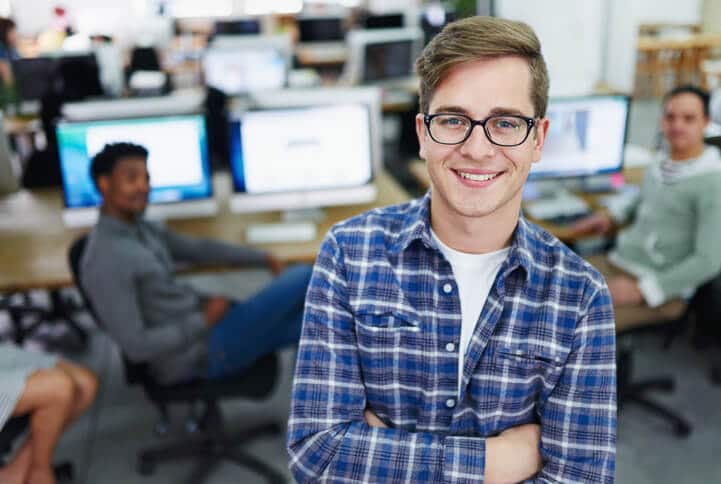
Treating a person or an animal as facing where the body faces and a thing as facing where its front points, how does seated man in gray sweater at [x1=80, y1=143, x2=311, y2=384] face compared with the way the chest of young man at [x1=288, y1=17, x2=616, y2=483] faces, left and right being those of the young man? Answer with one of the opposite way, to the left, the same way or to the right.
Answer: to the left

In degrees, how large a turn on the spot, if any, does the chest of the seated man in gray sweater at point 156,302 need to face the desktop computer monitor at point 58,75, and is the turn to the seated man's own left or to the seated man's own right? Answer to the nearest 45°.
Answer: approximately 90° to the seated man's own left

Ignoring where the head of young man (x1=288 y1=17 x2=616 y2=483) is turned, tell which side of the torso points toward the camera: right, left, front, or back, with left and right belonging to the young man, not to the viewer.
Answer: front

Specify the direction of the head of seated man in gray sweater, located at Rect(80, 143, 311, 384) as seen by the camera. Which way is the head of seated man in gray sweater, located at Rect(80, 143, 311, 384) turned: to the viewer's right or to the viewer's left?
to the viewer's right

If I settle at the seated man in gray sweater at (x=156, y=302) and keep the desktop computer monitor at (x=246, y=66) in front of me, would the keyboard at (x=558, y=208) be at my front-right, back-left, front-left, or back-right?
front-right

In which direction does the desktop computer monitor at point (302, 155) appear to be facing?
toward the camera

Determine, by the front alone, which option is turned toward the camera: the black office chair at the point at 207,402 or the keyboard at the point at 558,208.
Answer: the keyboard

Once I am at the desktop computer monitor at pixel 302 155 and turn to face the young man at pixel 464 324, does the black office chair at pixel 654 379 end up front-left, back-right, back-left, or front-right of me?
front-left

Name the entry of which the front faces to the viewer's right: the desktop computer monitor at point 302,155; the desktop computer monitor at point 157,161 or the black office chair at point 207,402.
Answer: the black office chair

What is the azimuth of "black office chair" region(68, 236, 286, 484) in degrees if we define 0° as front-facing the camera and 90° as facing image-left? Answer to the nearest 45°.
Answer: approximately 270°

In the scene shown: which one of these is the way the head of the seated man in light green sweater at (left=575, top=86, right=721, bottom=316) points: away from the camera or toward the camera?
toward the camera

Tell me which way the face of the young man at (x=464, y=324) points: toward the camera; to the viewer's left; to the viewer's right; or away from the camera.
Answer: toward the camera

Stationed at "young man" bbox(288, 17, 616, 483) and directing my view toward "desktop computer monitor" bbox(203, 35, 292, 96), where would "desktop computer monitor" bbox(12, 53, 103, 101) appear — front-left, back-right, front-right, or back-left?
front-left

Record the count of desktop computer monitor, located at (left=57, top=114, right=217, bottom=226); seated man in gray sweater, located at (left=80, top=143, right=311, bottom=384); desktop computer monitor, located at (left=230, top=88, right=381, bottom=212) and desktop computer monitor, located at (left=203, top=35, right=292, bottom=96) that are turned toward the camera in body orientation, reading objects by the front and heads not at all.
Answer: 3

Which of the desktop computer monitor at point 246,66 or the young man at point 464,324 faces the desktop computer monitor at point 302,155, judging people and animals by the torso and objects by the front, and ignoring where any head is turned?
the desktop computer monitor at point 246,66

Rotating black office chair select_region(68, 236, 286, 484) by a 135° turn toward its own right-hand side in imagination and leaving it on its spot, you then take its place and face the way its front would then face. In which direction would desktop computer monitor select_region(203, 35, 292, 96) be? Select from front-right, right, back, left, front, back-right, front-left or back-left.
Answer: back-right

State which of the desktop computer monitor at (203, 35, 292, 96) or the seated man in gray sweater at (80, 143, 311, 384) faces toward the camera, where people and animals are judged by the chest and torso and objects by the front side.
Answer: the desktop computer monitor

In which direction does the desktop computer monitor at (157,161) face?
toward the camera

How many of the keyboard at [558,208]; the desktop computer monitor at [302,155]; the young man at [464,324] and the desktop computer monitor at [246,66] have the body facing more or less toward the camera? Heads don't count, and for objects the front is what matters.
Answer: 4
